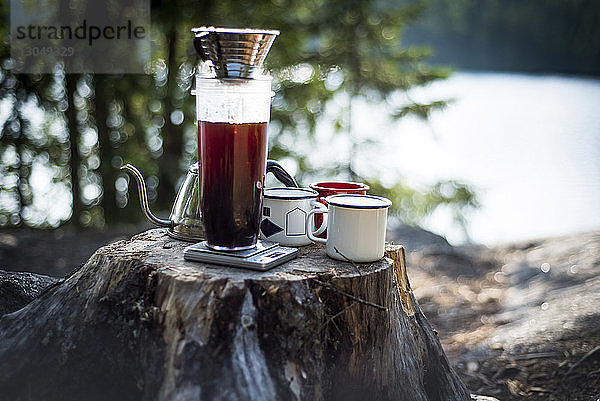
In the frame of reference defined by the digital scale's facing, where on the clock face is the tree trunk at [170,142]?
The tree trunk is roughly at 7 o'clock from the digital scale.

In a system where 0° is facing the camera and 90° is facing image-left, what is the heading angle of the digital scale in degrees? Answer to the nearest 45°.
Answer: approximately 315°
